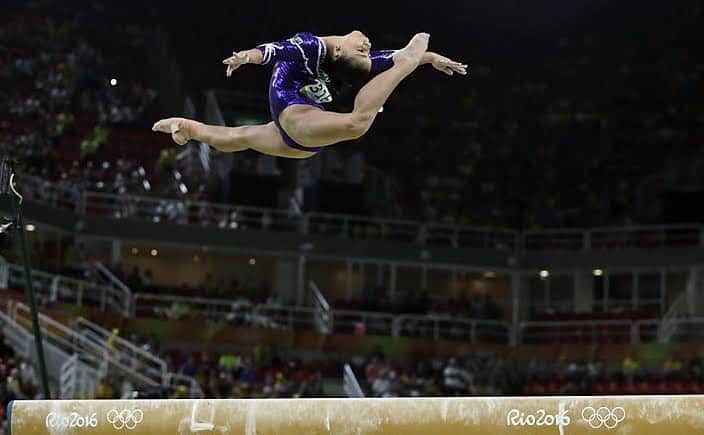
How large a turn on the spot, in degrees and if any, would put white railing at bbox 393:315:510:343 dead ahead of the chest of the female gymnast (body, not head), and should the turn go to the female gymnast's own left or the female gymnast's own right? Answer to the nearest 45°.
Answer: approximately 90° to the female gymnast's own right

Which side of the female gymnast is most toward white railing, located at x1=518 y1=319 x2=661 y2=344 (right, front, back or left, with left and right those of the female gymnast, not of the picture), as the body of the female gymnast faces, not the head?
right

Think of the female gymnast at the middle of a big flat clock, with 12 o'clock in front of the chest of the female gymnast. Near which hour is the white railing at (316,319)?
The white railing is roughly at 3 o'clock from the female gymnast.

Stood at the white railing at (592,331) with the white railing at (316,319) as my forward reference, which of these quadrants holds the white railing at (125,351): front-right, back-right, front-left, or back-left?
front-left

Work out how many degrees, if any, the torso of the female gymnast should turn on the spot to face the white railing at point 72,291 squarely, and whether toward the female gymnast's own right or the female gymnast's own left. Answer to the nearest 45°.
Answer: approximately 90° to the female gymnast's own right

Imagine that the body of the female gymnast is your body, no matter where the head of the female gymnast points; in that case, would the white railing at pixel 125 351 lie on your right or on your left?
on your right
